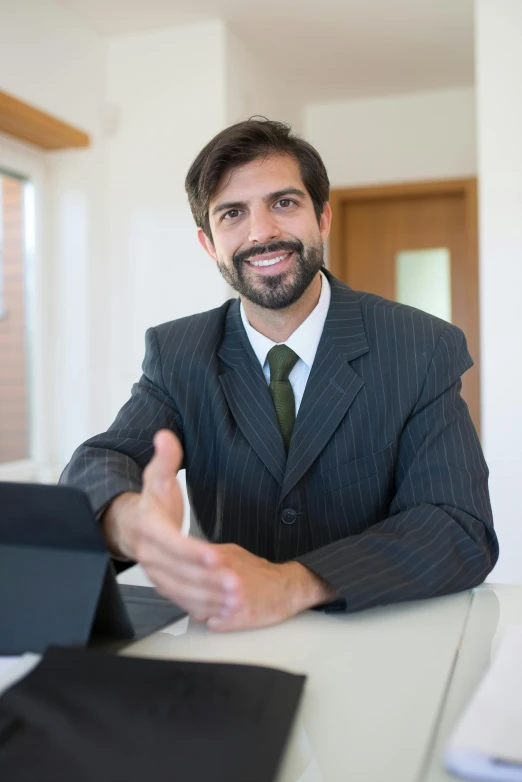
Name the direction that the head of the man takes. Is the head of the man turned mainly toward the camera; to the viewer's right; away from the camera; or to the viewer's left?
toward the camera

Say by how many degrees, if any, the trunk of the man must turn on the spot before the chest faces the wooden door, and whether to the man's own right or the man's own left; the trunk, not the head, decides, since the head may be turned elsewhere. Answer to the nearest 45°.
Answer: approximately 180°

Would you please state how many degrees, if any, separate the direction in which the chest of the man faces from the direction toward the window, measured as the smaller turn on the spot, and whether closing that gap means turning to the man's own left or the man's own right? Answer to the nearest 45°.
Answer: approximately 135° to the man's own right

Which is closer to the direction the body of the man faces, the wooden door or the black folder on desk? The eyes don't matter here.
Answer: the black folder on desk

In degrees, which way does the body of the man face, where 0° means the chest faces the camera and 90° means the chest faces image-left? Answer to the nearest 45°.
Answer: approximately 0°

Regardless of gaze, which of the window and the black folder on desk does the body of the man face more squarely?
the black folder on desk

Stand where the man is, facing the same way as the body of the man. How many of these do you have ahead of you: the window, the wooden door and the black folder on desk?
1

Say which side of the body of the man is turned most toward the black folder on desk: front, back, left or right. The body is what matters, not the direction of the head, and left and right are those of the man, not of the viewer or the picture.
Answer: front

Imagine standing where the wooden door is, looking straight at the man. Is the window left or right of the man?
right
